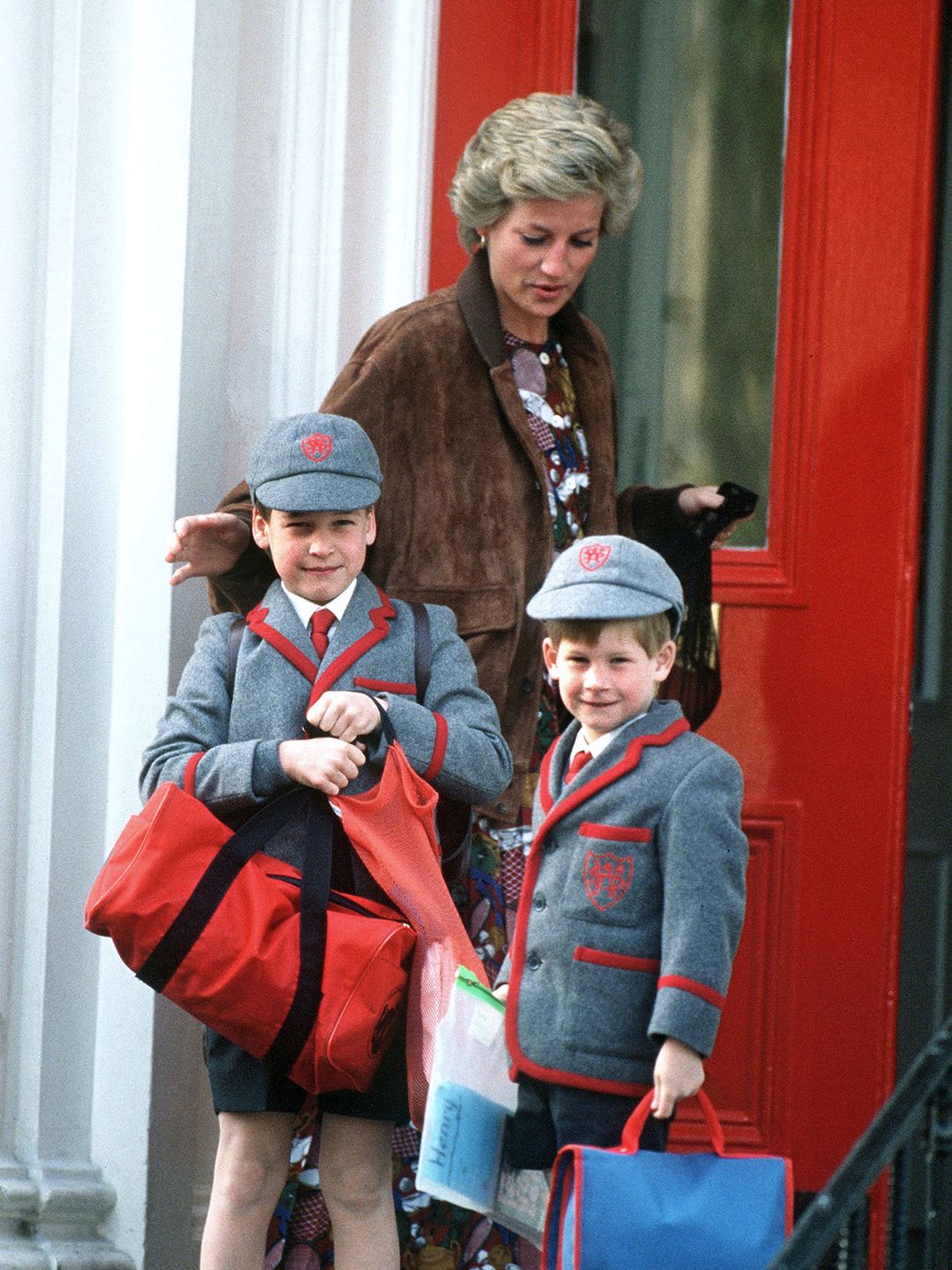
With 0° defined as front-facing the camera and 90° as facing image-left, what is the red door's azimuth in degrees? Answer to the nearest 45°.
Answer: approximately 0°

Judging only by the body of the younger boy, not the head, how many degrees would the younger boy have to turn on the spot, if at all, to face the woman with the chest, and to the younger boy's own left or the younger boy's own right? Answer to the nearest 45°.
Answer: approximately 135° to the younger boy's own right

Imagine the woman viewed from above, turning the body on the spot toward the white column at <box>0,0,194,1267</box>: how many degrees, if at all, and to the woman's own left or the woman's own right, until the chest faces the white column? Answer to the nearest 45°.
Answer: approximately 135° to the woman's own right

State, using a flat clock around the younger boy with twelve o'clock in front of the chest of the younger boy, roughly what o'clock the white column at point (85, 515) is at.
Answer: The white column is roughly at 3 o'clock from the younger boy.

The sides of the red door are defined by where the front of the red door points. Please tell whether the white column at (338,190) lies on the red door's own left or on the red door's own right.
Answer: on the red door's own right

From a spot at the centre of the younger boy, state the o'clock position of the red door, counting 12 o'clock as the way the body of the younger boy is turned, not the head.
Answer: The red door is roughly at 5 o'clock from the younger boy.

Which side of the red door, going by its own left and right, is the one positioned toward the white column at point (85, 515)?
right

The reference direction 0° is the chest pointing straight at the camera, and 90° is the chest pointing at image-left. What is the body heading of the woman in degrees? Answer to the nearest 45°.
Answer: approximately 315°

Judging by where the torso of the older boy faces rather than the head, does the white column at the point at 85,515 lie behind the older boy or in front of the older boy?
behind
